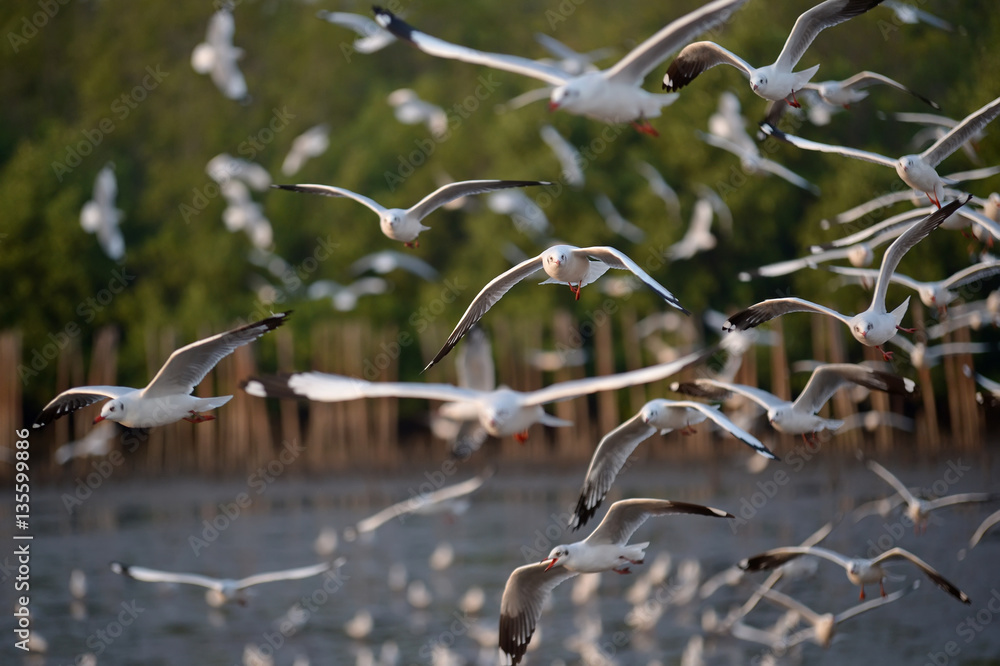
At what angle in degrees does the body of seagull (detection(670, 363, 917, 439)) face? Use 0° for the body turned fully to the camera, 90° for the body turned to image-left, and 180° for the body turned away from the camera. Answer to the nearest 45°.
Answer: approximately 45°

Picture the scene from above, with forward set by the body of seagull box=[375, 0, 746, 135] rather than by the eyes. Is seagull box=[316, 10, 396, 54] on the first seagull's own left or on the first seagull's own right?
on the first seagull's own right

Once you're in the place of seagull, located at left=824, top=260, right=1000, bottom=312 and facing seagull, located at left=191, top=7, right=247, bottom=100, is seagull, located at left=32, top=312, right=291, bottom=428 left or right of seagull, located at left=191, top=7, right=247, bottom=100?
left

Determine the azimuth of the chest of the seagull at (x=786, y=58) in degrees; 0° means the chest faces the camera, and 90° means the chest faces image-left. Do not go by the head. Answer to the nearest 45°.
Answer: approximately 45°

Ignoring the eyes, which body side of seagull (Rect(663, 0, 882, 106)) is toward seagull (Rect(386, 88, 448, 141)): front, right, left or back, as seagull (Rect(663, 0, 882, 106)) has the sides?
right

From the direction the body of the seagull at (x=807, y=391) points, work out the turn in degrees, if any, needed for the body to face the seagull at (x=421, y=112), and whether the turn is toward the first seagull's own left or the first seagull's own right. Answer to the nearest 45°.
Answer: approximately 90° to the first seagull's own right

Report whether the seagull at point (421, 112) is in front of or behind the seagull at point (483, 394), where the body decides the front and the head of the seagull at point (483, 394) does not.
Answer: behind

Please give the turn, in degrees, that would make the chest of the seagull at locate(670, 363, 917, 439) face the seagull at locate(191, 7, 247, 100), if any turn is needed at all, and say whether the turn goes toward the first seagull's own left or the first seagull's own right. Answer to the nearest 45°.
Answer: approximately 90° to the first seagull's own right
